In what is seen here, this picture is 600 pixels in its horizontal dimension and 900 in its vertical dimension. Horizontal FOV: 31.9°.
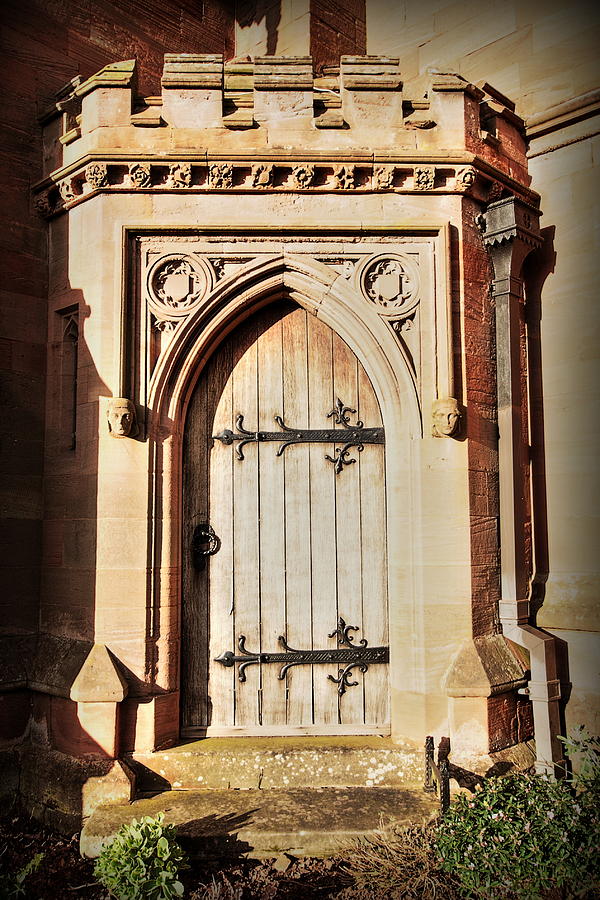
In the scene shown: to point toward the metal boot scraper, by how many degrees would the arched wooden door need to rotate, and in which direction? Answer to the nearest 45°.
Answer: approximately 45° to its left

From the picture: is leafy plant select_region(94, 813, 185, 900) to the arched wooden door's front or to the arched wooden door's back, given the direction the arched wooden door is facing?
to the front

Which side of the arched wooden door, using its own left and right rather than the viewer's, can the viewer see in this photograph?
front

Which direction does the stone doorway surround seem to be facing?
toward the camera

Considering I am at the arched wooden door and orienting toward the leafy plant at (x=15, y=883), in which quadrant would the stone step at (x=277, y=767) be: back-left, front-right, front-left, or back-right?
front-left
